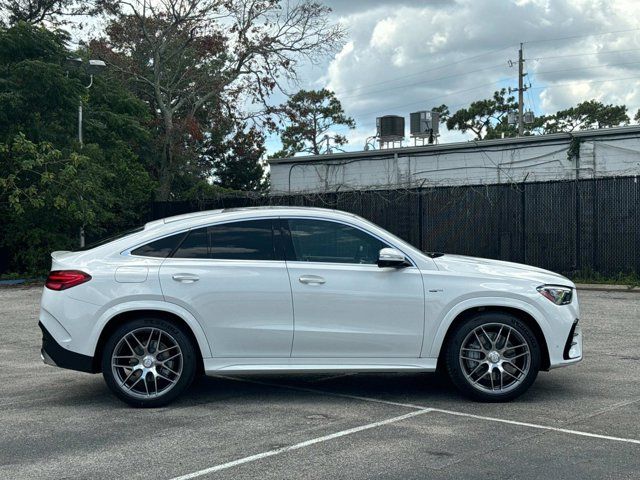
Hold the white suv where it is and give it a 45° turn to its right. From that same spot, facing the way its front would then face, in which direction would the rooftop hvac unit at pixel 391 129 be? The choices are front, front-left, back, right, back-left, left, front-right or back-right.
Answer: back-left

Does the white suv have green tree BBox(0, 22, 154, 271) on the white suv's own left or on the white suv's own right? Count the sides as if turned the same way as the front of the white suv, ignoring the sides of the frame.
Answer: on the white suv's own left

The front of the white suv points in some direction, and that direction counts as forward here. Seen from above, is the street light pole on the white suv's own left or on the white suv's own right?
on the white suv's own left

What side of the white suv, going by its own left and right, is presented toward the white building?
left

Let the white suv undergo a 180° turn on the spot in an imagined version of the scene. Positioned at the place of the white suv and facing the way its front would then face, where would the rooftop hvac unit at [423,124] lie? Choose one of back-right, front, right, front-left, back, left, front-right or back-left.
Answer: right

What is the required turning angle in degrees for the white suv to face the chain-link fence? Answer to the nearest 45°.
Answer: approximately 45° to its left

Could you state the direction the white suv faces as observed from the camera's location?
facing to the right of the viewer
